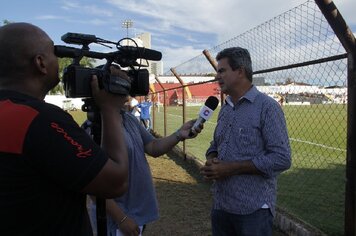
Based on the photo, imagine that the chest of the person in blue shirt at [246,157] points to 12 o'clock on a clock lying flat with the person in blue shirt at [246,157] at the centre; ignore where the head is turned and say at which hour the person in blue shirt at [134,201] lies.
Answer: the person in blue shirt at [134,201] is roughly at 1 o'clock from the person in blue shirt at [246,157].

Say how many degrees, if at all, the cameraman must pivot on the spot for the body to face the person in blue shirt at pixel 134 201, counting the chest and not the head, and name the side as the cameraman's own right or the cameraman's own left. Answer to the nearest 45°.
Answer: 0° — they already face them

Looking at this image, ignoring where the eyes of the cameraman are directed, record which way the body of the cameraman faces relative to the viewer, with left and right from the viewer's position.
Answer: facing away from the viewer and to the right of the viewer

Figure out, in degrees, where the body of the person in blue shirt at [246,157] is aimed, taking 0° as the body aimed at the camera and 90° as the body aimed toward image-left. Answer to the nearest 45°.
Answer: approximately 45°

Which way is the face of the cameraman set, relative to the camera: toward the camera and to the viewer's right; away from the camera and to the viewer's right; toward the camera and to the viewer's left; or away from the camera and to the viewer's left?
away from the camera and to the viewer's right
